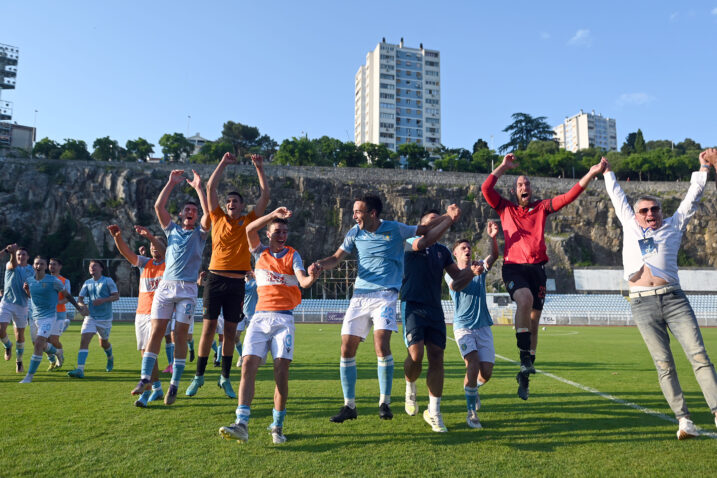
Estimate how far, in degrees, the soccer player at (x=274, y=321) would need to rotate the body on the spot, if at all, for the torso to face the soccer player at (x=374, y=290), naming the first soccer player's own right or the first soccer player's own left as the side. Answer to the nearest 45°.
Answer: approximately 90° to the first soccer player's own left

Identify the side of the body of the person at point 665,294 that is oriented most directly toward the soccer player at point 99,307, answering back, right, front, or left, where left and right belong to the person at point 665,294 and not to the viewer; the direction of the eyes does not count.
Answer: right

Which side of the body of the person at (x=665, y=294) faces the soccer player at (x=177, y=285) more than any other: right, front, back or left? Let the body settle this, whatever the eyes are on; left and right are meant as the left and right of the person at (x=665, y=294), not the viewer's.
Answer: right

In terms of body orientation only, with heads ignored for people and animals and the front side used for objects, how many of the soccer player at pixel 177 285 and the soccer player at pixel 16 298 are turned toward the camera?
2

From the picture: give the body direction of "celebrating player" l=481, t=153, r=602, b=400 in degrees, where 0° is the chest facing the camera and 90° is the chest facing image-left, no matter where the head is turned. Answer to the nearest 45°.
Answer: approximately 0°
